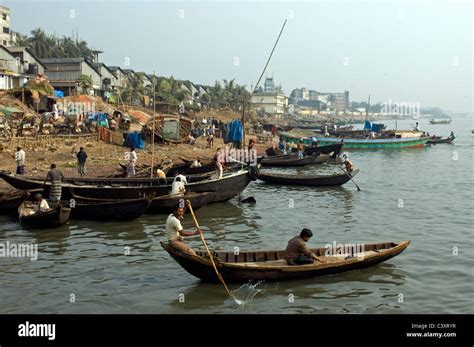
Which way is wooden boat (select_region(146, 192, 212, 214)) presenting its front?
to the viewer's right

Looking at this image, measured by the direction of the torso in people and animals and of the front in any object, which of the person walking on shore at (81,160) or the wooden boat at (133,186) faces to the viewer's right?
the wooden boat

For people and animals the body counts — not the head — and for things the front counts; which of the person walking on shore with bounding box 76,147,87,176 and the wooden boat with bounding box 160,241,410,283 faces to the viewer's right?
the wooden boat

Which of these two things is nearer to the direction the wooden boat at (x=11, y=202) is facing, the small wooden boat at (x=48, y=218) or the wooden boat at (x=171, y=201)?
the wooden boat

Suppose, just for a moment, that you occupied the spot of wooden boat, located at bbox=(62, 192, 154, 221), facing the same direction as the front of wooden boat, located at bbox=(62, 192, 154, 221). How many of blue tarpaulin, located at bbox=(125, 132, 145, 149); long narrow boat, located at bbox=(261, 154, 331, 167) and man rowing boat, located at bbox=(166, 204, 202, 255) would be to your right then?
1

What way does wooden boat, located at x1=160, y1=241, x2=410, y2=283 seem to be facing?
to the viewer's right

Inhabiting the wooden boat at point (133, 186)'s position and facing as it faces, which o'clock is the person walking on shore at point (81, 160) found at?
The person walking on shore is roughly at 8 o'clock from the wooden boat.
